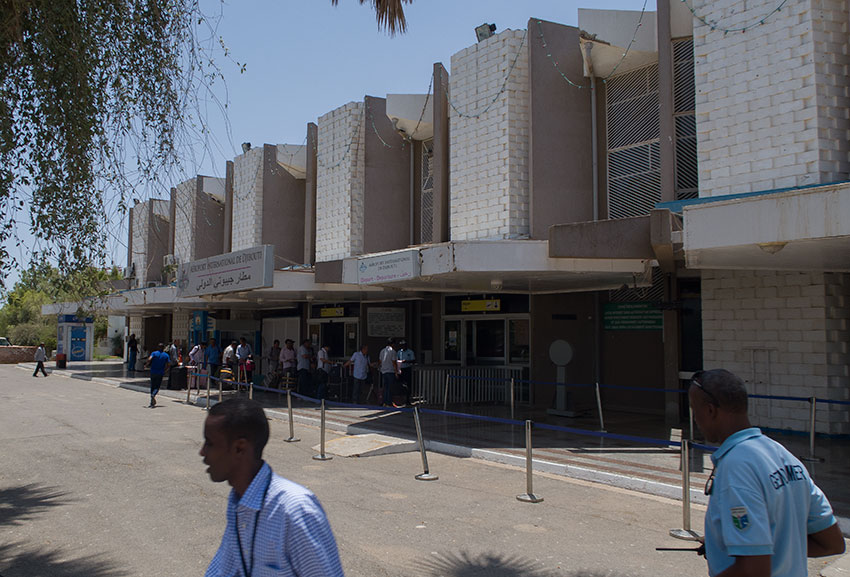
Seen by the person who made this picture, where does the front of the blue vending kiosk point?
facing the viewer and to the left of the viewer

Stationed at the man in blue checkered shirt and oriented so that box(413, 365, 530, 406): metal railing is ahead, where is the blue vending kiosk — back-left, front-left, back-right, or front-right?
front-left

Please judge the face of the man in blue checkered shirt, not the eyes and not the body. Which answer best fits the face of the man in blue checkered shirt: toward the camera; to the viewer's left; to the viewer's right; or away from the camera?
to the viewer's left

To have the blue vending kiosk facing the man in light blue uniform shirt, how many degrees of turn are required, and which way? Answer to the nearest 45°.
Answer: approximately 45° to its left

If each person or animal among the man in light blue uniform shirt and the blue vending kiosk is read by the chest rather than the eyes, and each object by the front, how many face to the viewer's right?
0

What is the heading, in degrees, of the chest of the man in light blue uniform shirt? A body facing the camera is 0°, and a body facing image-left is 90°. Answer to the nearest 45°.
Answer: approximately 135°

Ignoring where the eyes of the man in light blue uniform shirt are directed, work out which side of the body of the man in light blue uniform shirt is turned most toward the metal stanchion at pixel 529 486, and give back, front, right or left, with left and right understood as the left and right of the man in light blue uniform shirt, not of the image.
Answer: front
